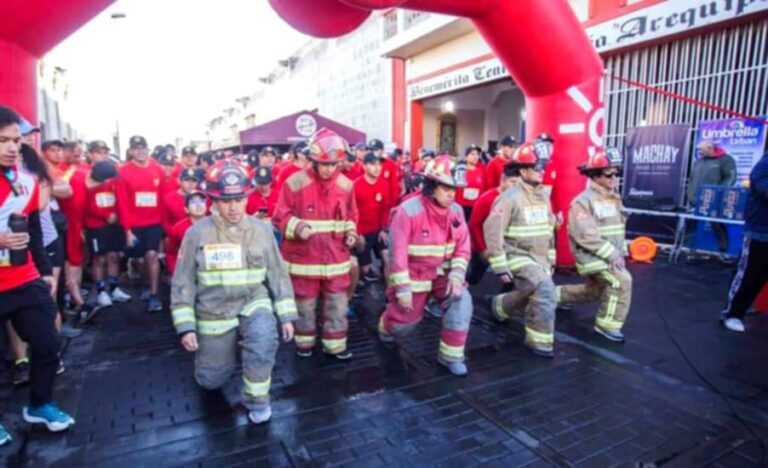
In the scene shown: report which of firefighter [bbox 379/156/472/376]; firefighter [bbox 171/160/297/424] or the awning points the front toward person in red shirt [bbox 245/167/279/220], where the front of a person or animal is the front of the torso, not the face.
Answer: the awning

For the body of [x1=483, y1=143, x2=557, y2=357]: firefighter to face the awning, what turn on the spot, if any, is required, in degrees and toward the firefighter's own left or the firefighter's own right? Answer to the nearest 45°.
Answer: approximately 180°

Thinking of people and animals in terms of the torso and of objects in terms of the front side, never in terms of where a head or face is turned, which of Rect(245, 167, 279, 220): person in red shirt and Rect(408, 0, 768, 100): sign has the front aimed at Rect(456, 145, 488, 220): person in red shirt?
the sign

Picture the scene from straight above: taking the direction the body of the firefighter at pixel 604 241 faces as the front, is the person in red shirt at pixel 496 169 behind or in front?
behind

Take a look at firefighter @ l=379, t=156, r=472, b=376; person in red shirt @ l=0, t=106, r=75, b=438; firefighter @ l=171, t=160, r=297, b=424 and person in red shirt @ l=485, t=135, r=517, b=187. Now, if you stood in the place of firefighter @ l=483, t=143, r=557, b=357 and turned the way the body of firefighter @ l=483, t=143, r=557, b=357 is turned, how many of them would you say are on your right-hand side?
3

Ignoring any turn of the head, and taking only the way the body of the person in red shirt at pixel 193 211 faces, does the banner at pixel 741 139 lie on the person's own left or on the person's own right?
on the person's own left

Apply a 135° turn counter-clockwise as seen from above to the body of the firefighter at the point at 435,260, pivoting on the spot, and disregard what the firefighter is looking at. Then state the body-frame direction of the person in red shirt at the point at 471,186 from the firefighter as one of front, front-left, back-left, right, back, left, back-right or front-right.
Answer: front

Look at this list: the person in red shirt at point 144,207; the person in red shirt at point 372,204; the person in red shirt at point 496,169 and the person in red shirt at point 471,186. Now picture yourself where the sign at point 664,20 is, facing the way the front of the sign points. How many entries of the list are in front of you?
4

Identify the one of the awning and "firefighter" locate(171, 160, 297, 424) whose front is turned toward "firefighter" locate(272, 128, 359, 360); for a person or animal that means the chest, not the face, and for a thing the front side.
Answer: the awning

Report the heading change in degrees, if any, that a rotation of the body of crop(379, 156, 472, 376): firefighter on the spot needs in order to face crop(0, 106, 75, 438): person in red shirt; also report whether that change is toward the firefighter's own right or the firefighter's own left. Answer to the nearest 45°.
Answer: approximately 90° to the firefighter's own right

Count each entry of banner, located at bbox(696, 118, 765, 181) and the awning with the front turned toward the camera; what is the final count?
2

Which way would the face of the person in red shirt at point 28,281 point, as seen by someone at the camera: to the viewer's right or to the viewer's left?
to the viewer's right
